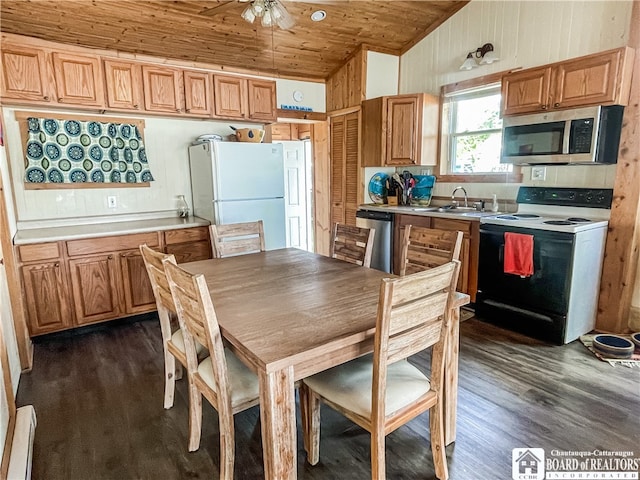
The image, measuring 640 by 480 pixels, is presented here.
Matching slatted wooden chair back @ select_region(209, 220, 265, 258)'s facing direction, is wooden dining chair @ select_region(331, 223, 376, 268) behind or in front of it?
in front

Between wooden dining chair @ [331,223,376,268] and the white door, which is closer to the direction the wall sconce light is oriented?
the wooden dining chair

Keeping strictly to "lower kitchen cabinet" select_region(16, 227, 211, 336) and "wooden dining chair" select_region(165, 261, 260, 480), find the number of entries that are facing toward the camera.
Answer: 1

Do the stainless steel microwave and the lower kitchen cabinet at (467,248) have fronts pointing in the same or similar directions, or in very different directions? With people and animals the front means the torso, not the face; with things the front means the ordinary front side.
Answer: same or similar directions

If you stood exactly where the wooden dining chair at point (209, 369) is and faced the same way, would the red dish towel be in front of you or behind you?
in front

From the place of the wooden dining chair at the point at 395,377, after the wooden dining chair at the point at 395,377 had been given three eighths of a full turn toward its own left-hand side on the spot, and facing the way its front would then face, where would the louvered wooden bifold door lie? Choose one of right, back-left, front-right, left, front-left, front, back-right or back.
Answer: back

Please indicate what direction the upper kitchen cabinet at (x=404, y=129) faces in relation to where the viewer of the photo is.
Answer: facing the viewer

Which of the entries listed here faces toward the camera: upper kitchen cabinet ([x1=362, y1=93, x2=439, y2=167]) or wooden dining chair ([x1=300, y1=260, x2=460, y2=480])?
the upper kitchen cabinet

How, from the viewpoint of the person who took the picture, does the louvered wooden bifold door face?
facing the viewer and to the left of the viewer

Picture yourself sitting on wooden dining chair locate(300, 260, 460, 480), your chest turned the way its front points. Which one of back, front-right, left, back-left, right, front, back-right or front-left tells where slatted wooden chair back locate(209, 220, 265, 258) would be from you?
front

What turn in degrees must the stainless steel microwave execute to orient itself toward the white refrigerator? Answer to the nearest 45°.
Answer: approximately 45° to its right

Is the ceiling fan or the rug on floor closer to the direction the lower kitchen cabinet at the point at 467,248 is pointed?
the ceiling fan

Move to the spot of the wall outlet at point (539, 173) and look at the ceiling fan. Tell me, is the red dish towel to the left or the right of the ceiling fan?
left

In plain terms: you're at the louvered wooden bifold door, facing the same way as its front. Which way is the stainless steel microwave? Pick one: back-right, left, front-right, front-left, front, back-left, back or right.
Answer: left

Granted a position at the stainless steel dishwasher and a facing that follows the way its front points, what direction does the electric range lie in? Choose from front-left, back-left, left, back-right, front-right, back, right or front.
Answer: left

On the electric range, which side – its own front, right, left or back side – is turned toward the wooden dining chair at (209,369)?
front

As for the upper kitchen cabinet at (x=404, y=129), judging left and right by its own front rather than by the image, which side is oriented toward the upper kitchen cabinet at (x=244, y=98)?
right

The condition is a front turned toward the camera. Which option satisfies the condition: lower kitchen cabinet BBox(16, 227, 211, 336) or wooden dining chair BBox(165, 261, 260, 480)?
the lower kitchen cabinet
